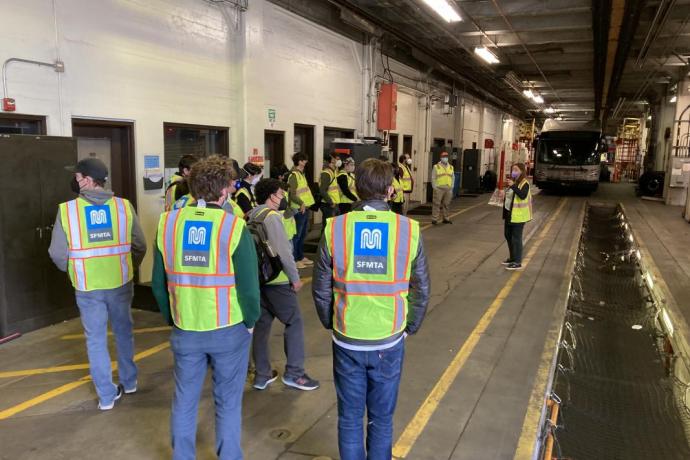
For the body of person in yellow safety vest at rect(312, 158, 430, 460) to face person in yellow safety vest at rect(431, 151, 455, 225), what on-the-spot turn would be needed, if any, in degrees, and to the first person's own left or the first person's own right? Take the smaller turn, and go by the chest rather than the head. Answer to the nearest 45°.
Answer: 0° — they already face them

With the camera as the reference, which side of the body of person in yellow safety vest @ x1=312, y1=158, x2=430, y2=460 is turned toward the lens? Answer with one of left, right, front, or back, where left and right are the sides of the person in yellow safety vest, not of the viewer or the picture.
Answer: back

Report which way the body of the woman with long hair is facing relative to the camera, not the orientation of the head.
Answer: to the viewer's left

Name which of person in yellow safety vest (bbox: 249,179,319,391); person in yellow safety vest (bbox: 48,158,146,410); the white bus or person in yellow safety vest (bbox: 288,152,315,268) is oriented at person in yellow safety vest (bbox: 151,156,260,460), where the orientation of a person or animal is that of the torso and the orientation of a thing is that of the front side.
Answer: the white bus

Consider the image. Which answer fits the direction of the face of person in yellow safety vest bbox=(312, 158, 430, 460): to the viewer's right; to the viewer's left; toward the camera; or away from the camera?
away from the camera

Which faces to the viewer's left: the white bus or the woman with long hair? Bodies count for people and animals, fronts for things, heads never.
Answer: the woman with long hair

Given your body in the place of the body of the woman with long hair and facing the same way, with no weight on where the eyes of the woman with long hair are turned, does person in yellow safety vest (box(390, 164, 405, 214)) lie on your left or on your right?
on your right

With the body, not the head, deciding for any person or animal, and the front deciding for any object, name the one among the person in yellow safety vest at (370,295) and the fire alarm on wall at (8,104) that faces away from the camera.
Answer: the person in yellow safety vest
